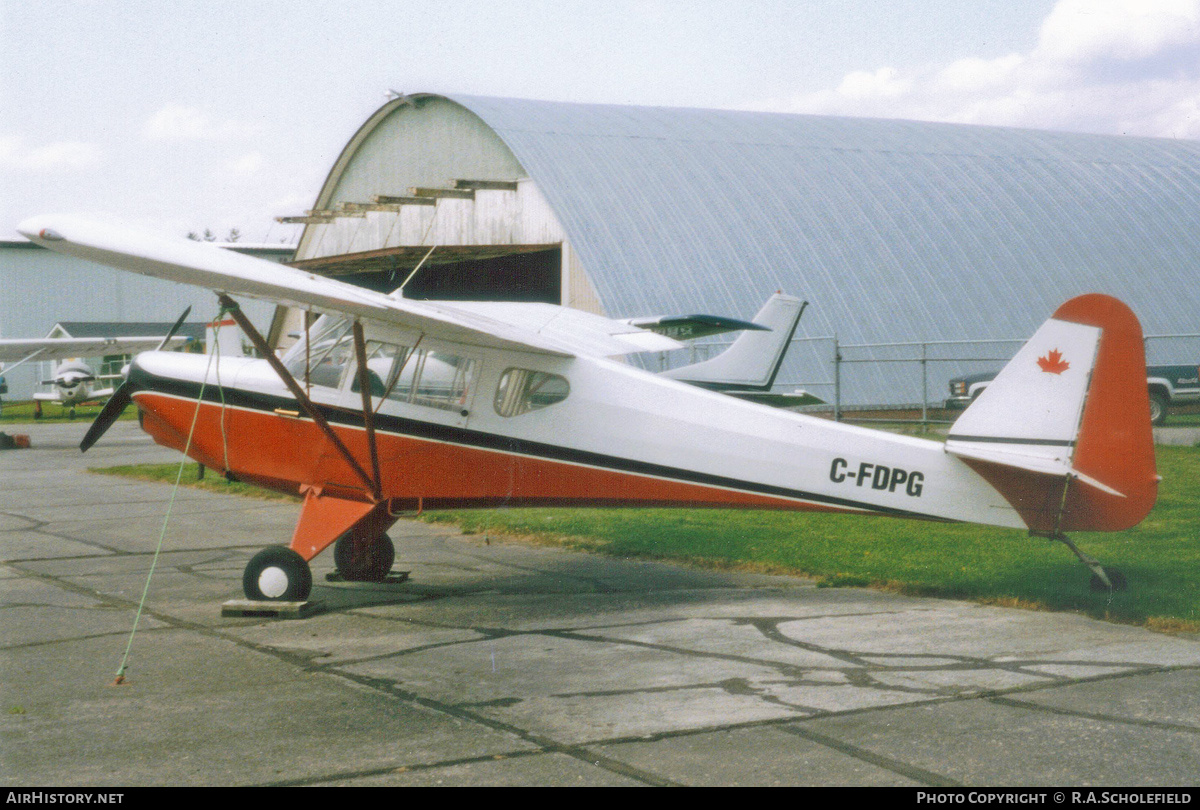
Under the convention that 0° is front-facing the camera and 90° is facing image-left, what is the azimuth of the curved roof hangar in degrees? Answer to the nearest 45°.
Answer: approximately 45°

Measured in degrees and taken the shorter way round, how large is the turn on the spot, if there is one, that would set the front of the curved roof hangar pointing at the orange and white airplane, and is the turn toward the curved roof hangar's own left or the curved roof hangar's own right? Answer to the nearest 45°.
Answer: approximately 45° to the curved roof hangar's own left
